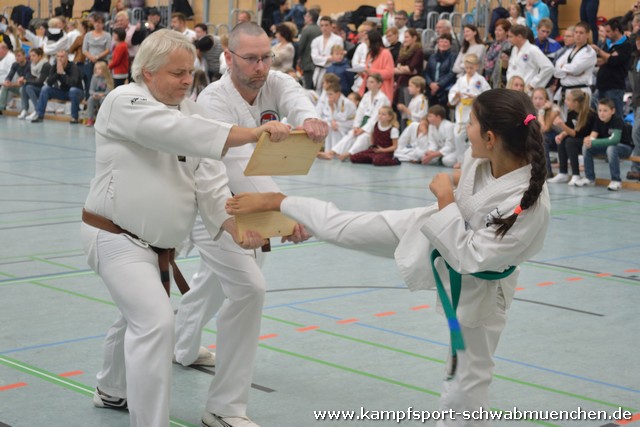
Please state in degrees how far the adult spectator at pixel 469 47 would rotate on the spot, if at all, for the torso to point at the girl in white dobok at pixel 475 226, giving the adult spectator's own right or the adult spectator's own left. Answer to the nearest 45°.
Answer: approximately 45° to the adult spectator's own left

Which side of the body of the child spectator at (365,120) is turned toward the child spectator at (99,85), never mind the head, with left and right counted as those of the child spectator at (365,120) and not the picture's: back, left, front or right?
right

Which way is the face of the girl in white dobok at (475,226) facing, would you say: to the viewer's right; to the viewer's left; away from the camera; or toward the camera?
to the viewer's left

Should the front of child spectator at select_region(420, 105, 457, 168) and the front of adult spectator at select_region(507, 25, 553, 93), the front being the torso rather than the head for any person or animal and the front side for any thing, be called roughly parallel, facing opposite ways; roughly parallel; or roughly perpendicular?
roughly parallel

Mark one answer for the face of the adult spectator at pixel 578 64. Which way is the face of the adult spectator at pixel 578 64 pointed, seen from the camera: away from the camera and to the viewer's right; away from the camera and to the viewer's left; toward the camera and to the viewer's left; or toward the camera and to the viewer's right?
toward the camera and to the viewer's left

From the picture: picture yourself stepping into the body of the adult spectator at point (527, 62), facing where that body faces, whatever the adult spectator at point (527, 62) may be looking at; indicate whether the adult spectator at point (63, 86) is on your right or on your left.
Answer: on your right

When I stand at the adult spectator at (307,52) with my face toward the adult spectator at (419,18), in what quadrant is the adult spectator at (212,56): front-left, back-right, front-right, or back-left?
back-left

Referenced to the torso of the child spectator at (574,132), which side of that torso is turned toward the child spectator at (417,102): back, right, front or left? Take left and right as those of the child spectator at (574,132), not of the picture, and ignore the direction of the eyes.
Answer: right

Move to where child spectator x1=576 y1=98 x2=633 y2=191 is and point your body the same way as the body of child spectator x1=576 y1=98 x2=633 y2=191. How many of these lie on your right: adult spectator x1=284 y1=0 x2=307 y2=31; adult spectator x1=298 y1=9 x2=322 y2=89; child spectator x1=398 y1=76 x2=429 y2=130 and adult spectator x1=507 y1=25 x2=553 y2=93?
4

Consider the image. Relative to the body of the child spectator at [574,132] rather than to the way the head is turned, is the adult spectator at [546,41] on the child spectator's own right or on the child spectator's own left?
on the child spectator's own right

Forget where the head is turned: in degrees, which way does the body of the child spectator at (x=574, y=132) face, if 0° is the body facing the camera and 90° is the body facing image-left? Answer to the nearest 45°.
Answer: approximately 45°

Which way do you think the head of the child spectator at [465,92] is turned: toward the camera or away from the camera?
toward the camera

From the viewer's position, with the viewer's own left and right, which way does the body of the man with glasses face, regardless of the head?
facing the viewer and to the right of the viewer

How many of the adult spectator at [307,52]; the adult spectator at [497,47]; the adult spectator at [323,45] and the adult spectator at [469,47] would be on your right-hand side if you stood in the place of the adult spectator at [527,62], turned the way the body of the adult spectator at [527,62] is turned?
4

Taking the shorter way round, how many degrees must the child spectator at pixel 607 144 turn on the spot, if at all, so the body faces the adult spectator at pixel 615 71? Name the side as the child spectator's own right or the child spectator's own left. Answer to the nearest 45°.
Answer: approximately 135° to the child spectator's own right

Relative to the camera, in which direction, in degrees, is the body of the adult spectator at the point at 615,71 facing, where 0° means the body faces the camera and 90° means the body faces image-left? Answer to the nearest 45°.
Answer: approximately 45°

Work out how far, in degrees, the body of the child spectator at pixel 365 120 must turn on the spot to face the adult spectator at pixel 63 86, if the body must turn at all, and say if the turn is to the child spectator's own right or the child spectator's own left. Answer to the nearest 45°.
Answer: approximately 90° to the child spectator's own right

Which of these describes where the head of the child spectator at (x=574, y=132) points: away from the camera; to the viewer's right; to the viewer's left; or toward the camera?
to the viewer's left
